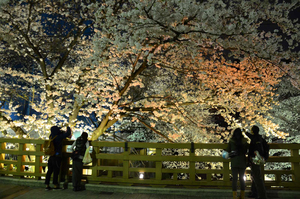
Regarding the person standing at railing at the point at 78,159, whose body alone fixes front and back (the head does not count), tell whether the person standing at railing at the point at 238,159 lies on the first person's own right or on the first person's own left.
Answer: on the first person's own right

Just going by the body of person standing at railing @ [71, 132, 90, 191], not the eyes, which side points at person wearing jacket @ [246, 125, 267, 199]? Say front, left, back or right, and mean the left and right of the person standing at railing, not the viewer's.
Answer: right

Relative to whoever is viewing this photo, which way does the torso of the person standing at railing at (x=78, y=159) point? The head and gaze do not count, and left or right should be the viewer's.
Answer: facing away from the viewer and to the right of the viewer

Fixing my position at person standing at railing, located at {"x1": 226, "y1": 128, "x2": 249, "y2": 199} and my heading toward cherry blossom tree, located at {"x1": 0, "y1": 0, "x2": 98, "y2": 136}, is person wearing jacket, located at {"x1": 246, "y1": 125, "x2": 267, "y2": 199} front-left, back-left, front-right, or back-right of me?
back-right
